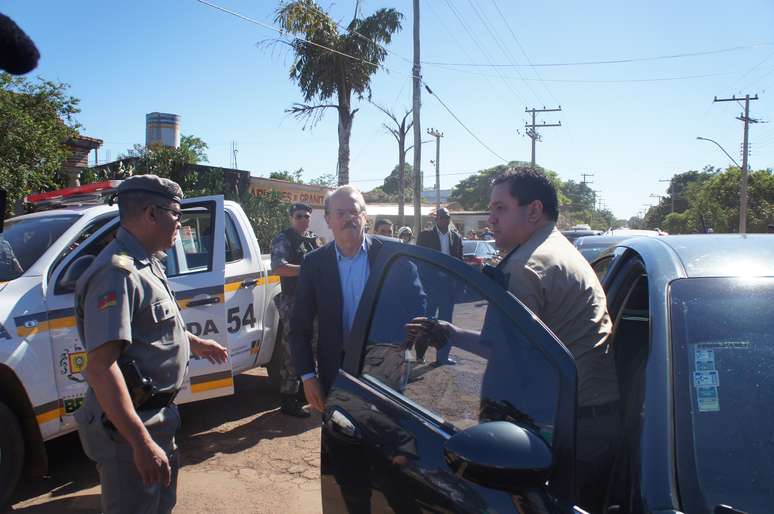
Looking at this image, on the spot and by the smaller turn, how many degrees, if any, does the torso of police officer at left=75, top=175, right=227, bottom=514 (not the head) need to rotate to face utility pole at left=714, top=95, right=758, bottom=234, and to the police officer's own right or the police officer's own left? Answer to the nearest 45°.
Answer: approximately 45° to the police officer's own left

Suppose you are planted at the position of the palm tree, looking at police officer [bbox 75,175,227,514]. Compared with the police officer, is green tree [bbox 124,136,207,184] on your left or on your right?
right

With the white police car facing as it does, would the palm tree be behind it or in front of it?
behind

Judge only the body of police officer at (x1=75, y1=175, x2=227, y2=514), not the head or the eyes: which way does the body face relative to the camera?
to the viewer's right

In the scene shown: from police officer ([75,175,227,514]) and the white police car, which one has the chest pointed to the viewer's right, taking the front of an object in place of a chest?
the police officer

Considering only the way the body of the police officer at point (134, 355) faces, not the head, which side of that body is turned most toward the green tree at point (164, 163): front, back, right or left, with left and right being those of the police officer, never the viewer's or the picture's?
left

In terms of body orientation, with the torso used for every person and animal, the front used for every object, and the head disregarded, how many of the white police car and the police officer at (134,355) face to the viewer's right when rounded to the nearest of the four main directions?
1

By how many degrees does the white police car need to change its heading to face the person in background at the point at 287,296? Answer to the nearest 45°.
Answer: approximately 180°

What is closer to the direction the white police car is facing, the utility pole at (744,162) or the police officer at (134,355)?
the police officer

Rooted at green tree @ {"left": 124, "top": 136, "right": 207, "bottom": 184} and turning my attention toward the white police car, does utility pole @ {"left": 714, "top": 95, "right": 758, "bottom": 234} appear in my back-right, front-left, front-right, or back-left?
back-left

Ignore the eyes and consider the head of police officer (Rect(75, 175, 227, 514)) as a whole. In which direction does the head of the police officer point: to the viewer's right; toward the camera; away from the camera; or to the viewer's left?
to the viewer's right
